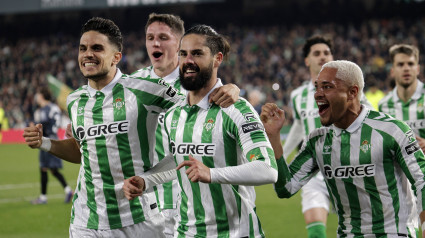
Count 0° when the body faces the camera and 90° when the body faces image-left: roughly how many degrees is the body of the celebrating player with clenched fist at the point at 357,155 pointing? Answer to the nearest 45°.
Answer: approximately 45°

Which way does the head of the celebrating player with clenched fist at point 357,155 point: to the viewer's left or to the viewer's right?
to the viewer's left
